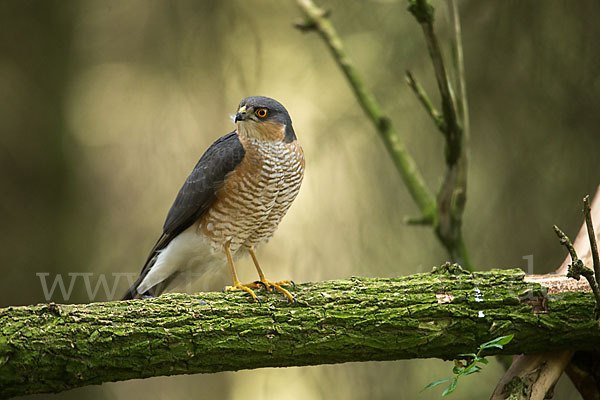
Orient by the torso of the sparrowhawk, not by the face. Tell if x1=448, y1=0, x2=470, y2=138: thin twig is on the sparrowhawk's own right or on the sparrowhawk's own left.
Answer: on the sparrowhawk's own left

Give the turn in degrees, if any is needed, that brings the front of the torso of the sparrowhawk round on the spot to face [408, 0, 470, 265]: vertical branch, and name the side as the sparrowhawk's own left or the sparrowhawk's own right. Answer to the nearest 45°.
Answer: approximately 45° to the sparrowhawk's own left

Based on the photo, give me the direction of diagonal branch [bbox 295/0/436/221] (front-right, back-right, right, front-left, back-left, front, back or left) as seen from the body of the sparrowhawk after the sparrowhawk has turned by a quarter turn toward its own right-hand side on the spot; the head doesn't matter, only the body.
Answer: back
